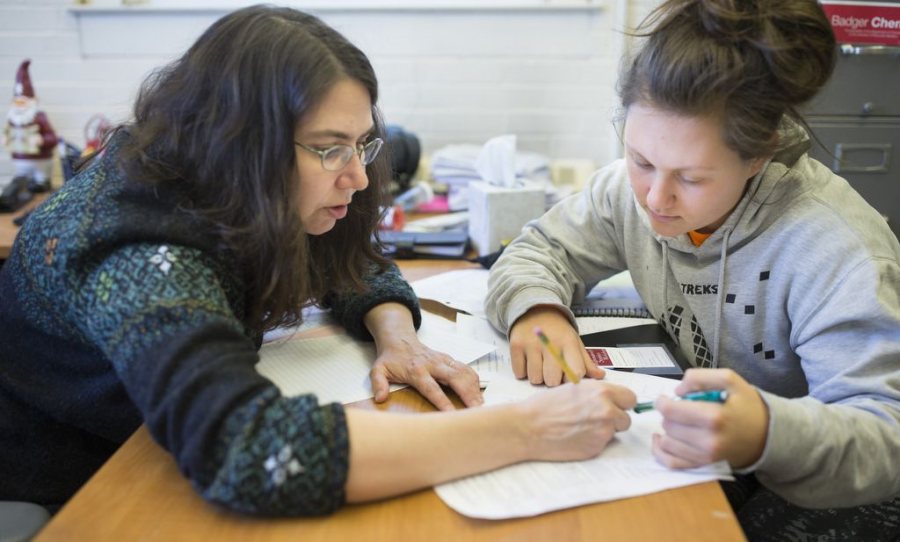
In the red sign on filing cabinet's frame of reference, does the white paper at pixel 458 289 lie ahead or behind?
ahead

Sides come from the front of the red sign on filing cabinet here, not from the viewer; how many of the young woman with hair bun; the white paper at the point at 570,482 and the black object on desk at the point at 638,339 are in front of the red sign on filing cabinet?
3

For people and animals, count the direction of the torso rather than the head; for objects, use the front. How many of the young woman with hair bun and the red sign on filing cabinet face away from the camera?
0

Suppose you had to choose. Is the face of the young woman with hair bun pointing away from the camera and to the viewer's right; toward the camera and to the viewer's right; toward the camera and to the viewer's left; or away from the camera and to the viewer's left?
toward the camera and to the viewer's left

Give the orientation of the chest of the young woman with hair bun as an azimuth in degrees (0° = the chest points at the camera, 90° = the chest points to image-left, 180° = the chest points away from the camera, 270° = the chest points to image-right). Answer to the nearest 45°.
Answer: approximately 45°

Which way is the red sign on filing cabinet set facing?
toward the camera

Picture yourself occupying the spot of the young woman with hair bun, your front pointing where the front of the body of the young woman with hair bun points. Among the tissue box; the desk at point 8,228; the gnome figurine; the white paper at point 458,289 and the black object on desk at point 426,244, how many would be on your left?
0

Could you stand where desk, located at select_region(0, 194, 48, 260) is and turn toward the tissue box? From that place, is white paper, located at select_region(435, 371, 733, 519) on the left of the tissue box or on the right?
right

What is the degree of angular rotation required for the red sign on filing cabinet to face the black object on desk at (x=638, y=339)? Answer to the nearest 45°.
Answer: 0° — it already faces it

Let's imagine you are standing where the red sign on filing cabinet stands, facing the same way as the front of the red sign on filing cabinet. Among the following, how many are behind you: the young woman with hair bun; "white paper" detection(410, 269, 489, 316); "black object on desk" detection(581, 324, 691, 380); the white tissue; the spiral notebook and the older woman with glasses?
0

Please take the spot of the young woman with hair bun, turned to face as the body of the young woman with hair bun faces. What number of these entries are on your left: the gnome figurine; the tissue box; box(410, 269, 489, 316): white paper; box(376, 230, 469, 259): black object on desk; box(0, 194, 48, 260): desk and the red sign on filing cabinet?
0

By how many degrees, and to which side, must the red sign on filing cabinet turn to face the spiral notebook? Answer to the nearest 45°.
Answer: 0° — it already faces it

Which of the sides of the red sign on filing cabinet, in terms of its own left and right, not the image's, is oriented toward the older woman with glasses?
front

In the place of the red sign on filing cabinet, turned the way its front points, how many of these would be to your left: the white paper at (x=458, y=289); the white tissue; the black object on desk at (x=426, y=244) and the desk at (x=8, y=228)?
0
